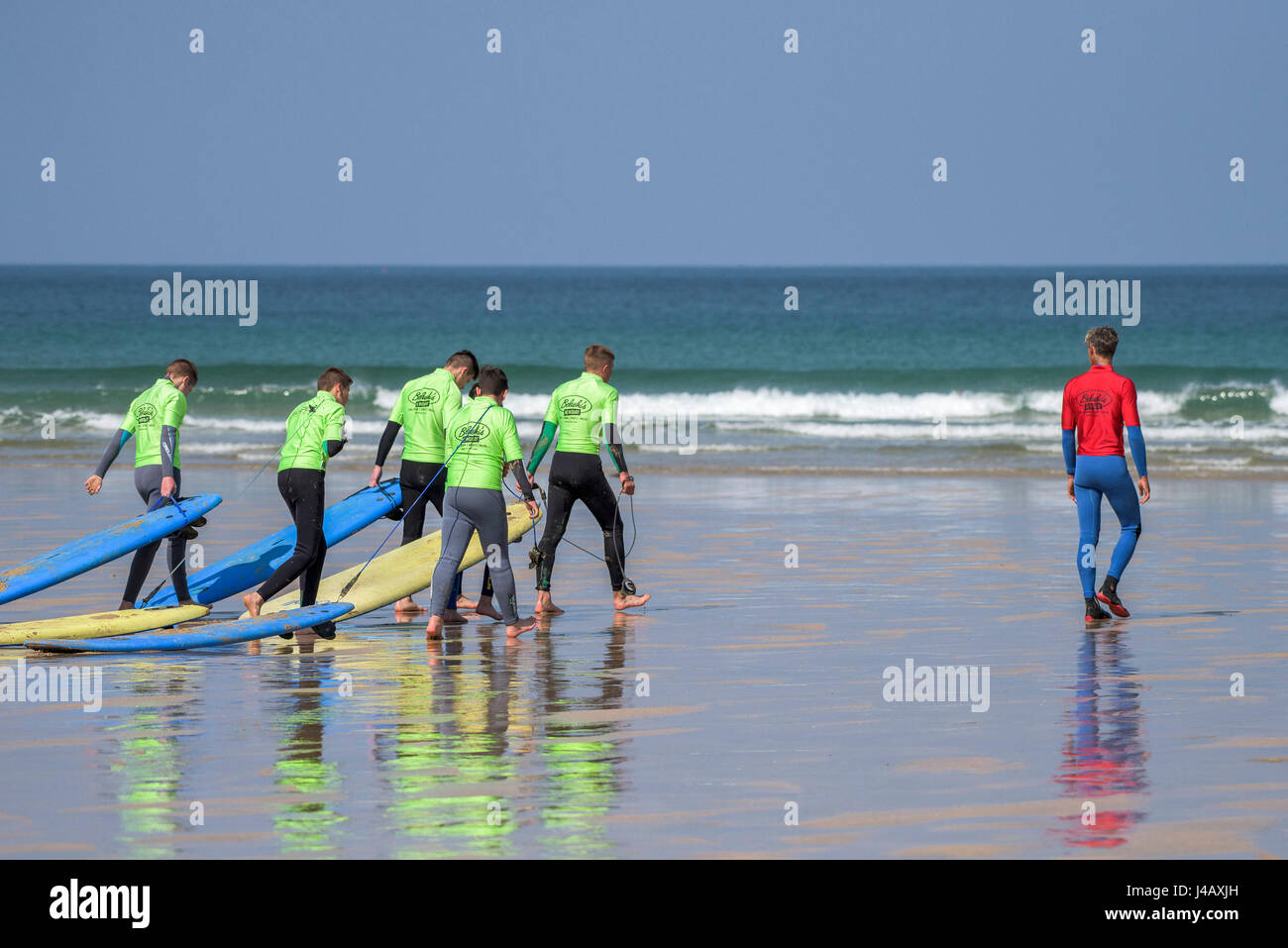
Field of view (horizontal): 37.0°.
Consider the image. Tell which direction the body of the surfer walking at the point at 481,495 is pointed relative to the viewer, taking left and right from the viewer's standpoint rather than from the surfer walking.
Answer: facing away from the viewer and to the right of the viewer

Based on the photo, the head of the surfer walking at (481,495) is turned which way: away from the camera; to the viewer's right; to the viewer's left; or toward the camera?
away from the camera

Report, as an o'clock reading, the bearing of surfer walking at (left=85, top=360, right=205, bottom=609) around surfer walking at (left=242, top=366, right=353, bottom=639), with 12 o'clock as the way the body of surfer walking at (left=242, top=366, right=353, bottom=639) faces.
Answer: surfer walking at (left=85, top=360, right=205, bottom=609) is roughly at 9 o'clock from surfer walking at (left=242, top=366, right=353, bottom=639).

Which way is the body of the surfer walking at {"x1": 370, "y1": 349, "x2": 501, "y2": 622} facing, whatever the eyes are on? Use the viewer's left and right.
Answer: facing away from the viewer and to the right of the viewer

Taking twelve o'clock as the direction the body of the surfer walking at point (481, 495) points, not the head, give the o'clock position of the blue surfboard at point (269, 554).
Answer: The blue surfboard is roughly at 9 o'clock from the surfer walking.

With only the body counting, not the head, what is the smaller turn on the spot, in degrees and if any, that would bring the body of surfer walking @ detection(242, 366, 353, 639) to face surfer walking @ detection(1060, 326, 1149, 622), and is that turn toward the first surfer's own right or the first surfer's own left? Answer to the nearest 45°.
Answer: approximately 45° to the first surfer's own right

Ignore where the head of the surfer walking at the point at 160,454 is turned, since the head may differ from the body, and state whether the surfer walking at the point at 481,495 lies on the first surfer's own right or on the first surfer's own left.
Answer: on the first surfer's own right

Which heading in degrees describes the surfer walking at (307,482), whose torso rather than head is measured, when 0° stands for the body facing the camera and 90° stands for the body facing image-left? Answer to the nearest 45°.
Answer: approximately 225°

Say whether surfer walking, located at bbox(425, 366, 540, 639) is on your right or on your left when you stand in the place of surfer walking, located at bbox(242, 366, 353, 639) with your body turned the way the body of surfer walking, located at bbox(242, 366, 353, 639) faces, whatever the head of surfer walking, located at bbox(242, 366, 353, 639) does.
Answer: on your right

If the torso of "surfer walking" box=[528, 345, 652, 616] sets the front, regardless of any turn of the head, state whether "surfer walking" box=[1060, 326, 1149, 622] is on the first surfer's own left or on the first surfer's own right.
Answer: on the first surfer's own right
